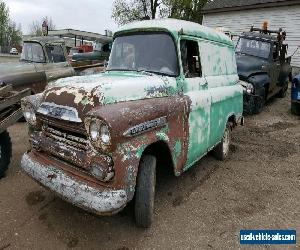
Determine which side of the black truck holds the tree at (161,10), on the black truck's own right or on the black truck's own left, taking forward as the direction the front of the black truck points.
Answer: on the black truck's own right

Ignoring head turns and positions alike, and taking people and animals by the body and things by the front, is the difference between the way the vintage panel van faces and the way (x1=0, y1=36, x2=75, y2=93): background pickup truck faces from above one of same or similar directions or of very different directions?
same or similar directions

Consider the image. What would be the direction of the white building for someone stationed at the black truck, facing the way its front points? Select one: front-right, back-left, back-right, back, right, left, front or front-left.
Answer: back-right

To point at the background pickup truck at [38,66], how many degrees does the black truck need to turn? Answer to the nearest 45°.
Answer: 0° — it already faces it

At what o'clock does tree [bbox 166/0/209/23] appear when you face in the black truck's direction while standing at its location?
The tree is roughly at 4 o'clock from the black truck.

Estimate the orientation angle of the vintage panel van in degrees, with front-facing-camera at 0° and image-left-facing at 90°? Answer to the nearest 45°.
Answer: approximately 45°

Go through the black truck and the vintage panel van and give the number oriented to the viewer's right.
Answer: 0

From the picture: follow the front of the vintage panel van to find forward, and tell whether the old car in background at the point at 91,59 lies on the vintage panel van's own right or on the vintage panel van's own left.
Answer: on the vintage panel van's own right

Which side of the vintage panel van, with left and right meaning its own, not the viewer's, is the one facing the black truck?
back

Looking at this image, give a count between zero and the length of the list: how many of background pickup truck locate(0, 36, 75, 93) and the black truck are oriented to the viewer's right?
0

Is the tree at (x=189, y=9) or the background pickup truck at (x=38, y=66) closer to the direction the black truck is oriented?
the background pickup truck

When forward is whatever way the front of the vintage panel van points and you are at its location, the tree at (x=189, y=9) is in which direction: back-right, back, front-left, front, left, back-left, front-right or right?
back-right

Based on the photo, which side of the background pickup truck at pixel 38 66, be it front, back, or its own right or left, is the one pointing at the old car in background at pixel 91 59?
back

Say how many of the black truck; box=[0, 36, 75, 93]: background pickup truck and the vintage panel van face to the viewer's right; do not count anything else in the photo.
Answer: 0

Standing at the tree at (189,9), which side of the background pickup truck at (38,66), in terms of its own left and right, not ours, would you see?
back
